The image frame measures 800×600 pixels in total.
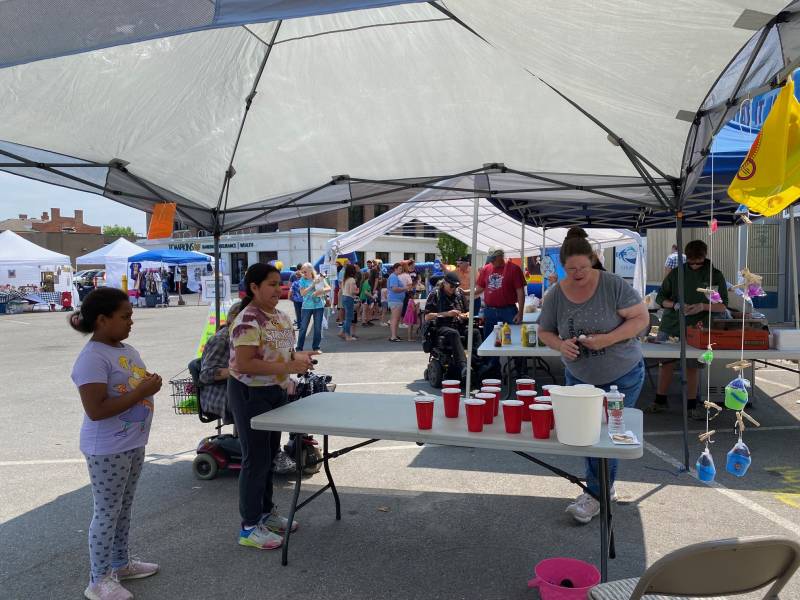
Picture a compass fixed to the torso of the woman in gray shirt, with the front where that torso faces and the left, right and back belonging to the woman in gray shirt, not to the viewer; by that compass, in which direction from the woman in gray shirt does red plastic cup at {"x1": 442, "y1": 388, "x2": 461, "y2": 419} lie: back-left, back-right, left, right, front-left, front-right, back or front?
front

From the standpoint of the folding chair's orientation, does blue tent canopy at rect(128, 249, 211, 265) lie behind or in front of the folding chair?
in front

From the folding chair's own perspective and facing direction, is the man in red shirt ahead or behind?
ahead

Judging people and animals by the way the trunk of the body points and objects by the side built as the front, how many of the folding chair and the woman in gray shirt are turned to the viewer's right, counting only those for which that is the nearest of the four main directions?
0

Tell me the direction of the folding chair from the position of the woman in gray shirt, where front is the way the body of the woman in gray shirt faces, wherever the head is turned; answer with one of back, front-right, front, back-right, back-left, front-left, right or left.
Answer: front-left

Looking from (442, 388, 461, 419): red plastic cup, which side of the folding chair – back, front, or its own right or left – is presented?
front

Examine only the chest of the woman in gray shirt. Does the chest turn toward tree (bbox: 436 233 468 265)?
no

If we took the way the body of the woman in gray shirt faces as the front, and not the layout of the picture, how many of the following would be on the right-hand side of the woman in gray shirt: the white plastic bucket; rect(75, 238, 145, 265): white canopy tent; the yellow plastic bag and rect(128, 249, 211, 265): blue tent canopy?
2

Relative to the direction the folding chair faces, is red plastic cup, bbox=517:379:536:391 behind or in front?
in front

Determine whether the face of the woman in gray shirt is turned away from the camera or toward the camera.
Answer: toward the camera

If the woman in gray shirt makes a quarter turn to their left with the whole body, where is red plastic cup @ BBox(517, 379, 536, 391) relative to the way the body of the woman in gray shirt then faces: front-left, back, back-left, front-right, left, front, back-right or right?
right

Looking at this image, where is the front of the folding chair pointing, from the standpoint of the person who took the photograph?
facing away from the viewer and to the left of the viewer

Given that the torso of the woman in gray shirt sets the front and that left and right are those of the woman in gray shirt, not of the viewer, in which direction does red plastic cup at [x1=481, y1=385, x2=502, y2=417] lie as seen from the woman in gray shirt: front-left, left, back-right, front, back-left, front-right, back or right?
front

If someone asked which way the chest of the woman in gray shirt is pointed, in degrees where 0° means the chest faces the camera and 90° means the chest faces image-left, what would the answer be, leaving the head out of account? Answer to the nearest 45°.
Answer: approximately 45°

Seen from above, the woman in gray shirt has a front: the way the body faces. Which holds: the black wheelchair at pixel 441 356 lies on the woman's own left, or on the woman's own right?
on the woman's own right

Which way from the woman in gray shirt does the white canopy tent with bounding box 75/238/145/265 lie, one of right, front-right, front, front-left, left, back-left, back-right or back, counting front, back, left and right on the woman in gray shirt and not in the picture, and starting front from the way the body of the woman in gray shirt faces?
right

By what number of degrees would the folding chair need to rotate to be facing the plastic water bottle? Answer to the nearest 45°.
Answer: approximately 45° to its right

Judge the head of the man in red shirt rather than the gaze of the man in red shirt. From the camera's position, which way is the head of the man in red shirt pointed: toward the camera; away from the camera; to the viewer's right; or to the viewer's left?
toward the camera
